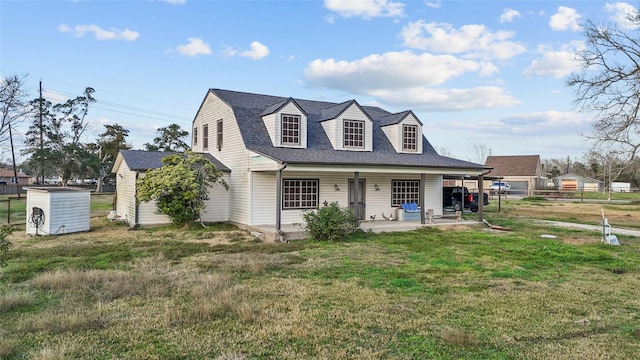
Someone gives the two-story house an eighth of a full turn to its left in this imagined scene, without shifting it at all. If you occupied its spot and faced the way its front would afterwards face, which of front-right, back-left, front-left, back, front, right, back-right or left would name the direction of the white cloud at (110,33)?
back

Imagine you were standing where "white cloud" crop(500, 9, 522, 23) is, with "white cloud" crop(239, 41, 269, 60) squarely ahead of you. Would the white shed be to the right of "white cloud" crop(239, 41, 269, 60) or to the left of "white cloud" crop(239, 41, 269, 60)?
left

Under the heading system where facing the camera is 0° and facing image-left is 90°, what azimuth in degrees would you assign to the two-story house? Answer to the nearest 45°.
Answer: approximately 315°

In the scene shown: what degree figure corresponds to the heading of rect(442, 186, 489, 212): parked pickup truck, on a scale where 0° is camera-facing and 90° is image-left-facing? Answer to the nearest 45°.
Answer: approximately 135°

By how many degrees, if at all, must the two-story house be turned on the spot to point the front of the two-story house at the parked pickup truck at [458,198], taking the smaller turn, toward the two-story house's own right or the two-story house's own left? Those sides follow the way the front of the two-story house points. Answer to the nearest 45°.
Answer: approximately 90° to the two-story house's own left

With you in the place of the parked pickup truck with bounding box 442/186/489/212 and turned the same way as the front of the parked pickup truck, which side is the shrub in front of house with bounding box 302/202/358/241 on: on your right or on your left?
on your left

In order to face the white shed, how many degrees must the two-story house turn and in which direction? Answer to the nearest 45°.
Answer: approximately 135° to its right
